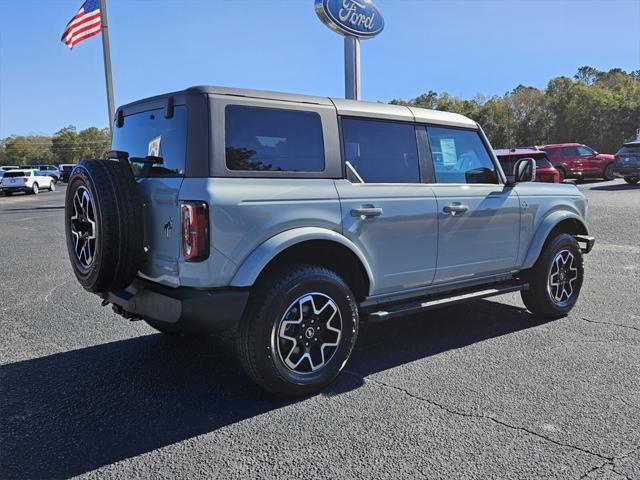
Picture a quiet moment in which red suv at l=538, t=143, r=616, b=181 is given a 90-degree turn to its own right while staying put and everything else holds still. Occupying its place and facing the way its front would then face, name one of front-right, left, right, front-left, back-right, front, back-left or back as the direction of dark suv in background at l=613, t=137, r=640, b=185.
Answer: front-left

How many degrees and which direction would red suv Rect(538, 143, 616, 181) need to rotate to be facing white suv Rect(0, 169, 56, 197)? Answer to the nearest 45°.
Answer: approximately 180°

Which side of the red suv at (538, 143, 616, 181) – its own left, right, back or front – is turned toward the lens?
right

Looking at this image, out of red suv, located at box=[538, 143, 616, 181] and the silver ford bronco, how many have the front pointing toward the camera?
0

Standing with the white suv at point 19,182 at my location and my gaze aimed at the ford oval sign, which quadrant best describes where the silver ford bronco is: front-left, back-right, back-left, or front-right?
front-right

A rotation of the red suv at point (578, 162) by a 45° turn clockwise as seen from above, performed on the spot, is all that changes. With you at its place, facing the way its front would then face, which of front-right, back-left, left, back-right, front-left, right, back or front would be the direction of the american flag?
right

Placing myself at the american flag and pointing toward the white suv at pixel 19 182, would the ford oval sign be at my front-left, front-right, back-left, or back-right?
back-right

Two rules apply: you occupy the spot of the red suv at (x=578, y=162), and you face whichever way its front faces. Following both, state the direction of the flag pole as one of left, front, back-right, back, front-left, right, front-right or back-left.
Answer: back-right
